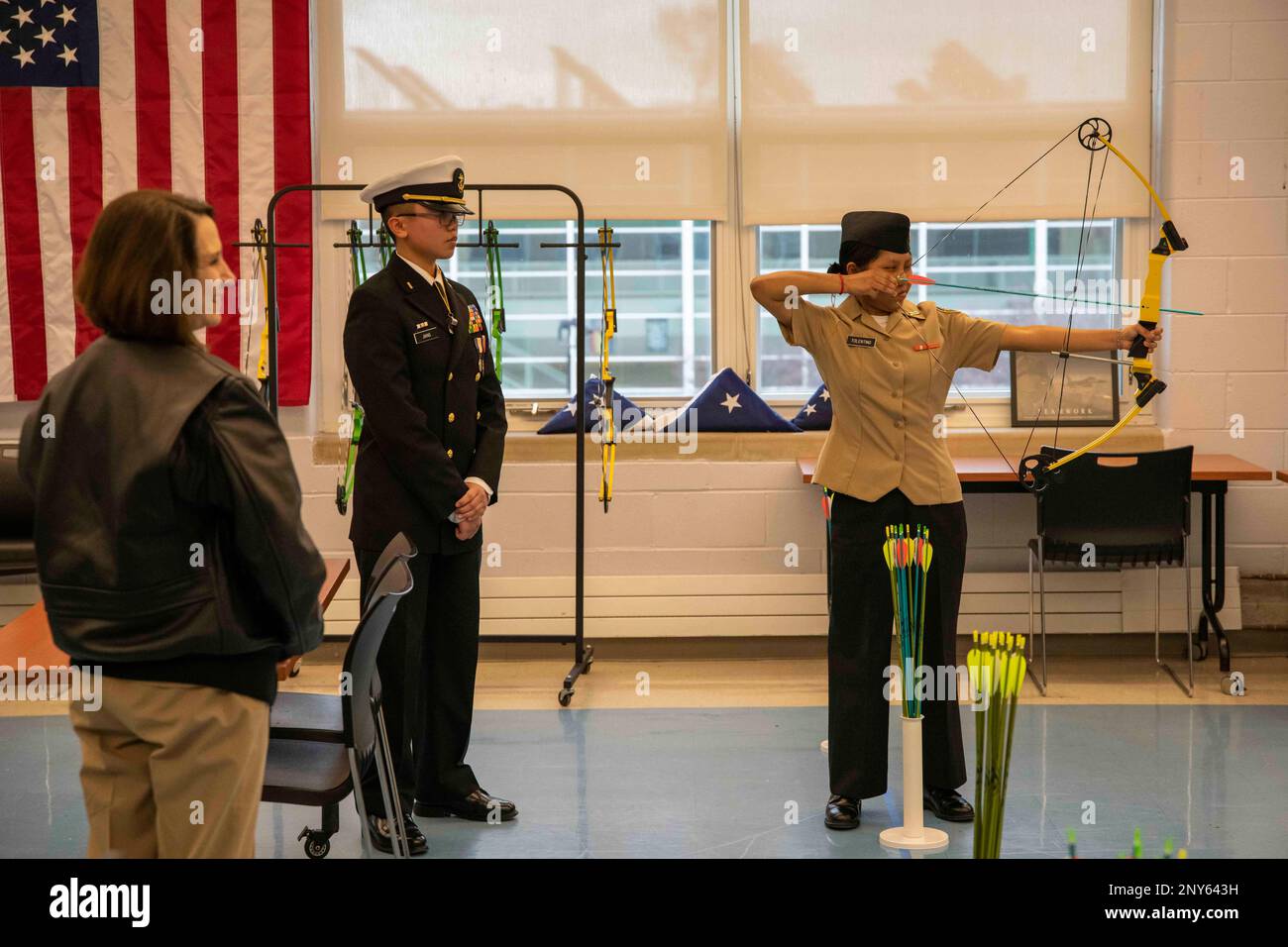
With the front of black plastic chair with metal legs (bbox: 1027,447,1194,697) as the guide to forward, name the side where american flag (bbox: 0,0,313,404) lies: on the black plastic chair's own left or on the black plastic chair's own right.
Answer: on the black plastic chair's own left

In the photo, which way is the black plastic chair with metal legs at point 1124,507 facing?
away from the camera

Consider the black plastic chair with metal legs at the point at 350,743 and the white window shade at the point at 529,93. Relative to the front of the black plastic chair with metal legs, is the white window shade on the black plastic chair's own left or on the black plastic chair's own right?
on the black plastic chair's own right

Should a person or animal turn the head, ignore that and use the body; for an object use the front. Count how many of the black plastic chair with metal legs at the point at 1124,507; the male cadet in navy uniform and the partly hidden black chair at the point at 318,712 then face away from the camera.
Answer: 1

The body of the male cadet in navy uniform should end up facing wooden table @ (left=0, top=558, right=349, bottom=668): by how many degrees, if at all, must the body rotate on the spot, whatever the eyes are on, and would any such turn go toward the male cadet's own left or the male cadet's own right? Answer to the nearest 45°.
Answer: approximately 90° to the male cadet's own right

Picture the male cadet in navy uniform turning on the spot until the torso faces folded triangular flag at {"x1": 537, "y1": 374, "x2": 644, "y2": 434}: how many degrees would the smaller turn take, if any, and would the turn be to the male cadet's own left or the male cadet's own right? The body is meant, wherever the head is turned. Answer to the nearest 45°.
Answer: approximately 135° to the male cadet's own left

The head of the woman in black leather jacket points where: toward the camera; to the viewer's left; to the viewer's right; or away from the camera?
to the viewer's right

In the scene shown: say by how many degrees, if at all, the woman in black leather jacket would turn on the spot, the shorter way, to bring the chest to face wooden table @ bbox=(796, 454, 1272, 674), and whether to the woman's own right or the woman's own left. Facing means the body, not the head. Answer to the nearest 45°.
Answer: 0° — they already face it
